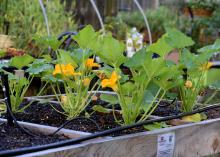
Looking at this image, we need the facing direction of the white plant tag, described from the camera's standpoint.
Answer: facing the viewer

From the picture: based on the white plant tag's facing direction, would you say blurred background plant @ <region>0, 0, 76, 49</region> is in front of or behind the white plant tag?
behind
